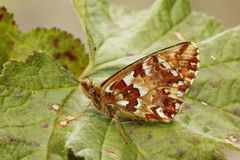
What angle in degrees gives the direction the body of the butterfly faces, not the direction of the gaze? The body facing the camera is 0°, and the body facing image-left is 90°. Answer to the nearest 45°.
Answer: approximately 90°

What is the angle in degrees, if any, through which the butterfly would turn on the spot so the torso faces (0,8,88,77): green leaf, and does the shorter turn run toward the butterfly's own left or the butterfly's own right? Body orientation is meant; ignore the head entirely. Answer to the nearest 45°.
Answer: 0° — it already faces it

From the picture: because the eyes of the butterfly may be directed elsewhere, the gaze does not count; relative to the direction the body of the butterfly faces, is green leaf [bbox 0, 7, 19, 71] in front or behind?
in front

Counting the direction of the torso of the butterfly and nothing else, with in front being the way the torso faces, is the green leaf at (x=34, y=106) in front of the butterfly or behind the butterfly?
in front
